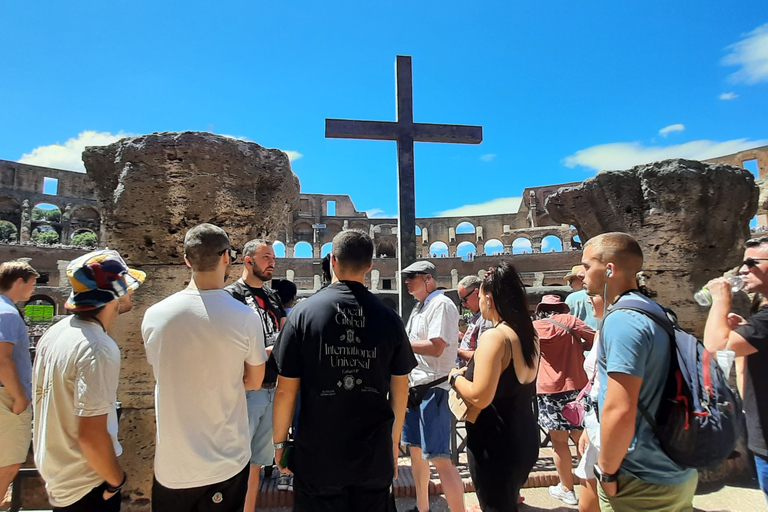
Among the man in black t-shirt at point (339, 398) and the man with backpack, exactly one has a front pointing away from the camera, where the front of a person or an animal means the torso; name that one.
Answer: the man in black t-shirt

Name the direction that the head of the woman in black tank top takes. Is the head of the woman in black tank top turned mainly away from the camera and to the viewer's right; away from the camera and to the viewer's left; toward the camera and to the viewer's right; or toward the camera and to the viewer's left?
away from the camera and to the viewer's left

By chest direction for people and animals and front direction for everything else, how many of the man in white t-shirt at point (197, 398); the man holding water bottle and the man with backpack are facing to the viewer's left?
2

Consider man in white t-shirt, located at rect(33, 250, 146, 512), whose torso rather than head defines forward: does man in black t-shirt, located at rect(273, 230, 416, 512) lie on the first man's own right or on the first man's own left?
on the first man's own right

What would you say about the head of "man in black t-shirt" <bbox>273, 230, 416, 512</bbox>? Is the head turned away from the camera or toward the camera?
away from the camera

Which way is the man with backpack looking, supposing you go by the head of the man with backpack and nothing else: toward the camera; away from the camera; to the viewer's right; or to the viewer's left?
to the viewer's left

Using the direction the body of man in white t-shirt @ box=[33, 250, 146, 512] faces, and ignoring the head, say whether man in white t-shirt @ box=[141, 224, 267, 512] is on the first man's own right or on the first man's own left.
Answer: on the first man's own right

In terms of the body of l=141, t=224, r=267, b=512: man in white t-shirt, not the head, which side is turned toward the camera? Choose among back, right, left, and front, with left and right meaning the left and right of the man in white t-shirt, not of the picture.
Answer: back

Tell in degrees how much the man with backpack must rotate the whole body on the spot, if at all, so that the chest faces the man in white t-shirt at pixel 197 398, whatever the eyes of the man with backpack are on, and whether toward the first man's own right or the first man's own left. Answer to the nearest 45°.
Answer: approximately 45° to the first man's own left

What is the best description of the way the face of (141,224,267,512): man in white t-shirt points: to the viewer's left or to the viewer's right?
to the viewer's right

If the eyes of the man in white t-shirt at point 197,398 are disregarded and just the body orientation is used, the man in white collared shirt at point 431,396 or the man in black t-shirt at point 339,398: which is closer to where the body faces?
the man in white collared shirt

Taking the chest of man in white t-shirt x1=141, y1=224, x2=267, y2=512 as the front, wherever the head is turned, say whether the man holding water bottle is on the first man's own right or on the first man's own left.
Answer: on the first man's own right
